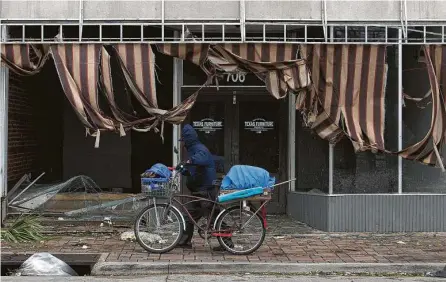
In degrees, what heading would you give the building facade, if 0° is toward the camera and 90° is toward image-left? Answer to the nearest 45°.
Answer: approximately 0°

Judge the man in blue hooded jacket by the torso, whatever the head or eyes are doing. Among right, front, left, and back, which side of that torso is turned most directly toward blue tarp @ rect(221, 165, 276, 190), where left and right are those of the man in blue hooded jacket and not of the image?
back

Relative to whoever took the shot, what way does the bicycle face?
facing to the left of the viewer

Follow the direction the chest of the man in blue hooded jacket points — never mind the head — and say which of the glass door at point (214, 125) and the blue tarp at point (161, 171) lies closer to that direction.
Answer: the blue tarp

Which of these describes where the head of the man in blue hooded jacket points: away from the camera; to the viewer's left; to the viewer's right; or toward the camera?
to the viewer's left

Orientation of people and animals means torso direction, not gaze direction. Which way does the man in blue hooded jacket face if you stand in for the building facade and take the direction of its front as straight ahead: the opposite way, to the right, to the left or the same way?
to the right

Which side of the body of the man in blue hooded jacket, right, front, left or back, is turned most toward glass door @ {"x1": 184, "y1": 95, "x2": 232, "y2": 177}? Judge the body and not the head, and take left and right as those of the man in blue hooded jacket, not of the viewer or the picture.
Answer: right

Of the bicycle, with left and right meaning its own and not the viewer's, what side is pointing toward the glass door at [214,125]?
right

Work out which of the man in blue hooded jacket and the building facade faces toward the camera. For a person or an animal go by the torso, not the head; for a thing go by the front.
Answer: the building facade

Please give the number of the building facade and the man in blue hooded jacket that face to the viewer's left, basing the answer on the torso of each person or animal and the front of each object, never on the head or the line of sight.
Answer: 1

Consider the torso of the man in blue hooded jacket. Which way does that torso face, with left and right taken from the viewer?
facing to the left of the viewer
